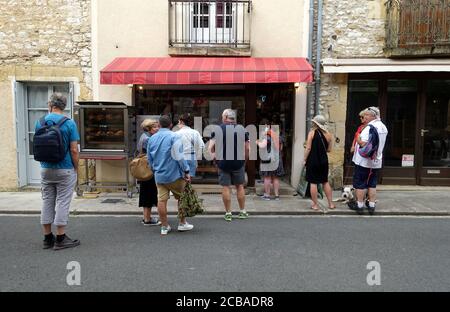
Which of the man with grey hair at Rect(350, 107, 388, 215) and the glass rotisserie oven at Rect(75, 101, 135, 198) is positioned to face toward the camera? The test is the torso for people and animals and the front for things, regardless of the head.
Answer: the glass rotisserie oven

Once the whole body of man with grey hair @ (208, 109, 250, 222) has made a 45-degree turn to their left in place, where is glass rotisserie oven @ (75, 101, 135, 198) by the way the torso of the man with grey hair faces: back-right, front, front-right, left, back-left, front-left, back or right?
front

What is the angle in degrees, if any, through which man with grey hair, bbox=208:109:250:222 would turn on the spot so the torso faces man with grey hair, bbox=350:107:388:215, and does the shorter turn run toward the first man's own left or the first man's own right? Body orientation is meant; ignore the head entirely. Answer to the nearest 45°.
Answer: approximately 90° to the first man's own right

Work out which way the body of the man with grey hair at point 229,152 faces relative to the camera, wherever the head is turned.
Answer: away from the camera

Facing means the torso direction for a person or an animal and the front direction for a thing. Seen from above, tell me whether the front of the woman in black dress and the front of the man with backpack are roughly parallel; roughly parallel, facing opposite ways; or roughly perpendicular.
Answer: roughly parallel

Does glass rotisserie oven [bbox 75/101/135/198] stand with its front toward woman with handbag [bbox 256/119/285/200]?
no

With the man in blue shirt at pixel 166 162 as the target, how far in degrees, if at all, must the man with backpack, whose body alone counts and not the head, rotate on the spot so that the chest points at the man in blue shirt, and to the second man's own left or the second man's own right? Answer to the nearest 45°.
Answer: approximately 45° to the second man's own right

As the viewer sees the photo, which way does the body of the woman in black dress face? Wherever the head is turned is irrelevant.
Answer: away from the camera

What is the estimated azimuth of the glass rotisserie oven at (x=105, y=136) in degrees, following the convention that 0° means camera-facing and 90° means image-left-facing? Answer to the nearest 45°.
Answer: approximately 0°

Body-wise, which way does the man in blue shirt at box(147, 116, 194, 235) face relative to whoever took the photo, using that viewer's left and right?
facing away from the viewer and to the right of the viewer

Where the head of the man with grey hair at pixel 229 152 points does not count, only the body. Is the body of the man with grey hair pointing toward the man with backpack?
no

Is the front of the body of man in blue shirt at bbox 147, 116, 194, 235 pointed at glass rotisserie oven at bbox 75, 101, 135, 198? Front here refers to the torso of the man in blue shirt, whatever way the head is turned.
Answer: no

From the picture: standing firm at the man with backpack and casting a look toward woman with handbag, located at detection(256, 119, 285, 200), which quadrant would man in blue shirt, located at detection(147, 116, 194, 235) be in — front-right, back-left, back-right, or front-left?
front-right

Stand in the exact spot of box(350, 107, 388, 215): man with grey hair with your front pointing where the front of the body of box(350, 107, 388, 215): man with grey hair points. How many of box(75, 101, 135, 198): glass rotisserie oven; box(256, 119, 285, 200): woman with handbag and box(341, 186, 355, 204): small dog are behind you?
0
